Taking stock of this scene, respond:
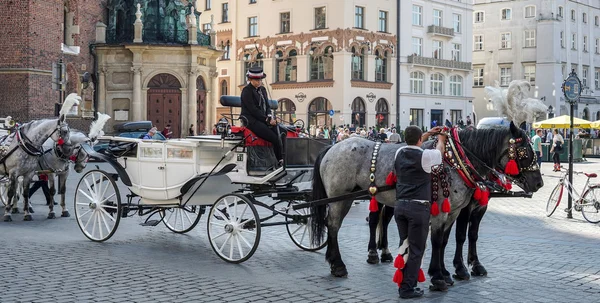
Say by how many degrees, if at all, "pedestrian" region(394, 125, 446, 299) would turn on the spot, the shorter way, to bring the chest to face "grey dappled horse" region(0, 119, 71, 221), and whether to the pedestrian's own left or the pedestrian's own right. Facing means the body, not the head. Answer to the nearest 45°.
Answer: approximately 90° to the pedestrian's own left

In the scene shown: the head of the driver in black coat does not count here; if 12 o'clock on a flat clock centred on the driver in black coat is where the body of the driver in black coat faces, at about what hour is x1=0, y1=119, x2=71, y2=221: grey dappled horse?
The grey dappled horse is roughly at 6 o'clock from the driver in black coat.

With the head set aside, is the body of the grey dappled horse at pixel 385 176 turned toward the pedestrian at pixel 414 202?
no

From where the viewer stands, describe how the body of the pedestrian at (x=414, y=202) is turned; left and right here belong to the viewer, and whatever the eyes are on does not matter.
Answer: facing away from the viewer and to the right of the viewer

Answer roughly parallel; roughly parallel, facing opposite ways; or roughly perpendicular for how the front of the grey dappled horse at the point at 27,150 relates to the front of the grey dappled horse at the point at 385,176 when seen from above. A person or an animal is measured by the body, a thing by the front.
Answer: roughly parallel

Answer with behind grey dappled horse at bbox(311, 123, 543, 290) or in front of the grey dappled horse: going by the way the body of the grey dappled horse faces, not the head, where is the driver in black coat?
behind

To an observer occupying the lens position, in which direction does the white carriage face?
facing the viewer and to the right of the viewer

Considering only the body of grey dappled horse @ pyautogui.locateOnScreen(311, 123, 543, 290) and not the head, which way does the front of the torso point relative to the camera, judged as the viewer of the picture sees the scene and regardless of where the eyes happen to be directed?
to the viewer's right

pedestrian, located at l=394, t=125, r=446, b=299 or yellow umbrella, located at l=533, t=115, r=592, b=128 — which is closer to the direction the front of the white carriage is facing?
the pedestrian

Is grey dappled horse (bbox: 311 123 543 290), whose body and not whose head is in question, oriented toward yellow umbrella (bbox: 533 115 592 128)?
no

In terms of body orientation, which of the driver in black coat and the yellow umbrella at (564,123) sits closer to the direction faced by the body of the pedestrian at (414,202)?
the yellow umbrella

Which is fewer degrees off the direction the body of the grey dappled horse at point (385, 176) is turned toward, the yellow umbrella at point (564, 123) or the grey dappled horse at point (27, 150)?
the yellow umbrella

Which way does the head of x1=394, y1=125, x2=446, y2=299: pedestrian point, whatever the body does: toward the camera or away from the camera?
away from the camera

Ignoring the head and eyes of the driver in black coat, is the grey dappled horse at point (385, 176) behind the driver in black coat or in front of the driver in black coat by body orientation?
in front

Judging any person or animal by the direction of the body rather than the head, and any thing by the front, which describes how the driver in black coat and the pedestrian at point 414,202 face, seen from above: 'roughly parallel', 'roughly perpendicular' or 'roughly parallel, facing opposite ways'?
roughly perpendicular

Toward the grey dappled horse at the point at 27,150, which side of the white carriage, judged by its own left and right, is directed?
back
